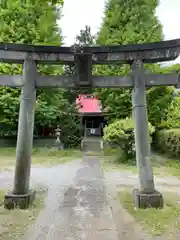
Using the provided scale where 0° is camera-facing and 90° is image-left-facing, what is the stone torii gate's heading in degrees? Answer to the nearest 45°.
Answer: approximately 0°

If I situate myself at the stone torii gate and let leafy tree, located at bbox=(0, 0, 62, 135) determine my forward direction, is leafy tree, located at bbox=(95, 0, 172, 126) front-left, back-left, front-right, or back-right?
front-right

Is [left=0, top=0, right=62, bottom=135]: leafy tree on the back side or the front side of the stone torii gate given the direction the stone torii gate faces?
on the back side

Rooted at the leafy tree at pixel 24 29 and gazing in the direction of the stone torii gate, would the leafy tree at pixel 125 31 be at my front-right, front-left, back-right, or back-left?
front-left

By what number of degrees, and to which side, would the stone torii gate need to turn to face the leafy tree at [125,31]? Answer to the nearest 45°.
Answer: approximately 180°

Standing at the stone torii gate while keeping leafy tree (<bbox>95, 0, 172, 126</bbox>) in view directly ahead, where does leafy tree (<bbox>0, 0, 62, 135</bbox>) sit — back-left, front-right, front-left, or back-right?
front-left
